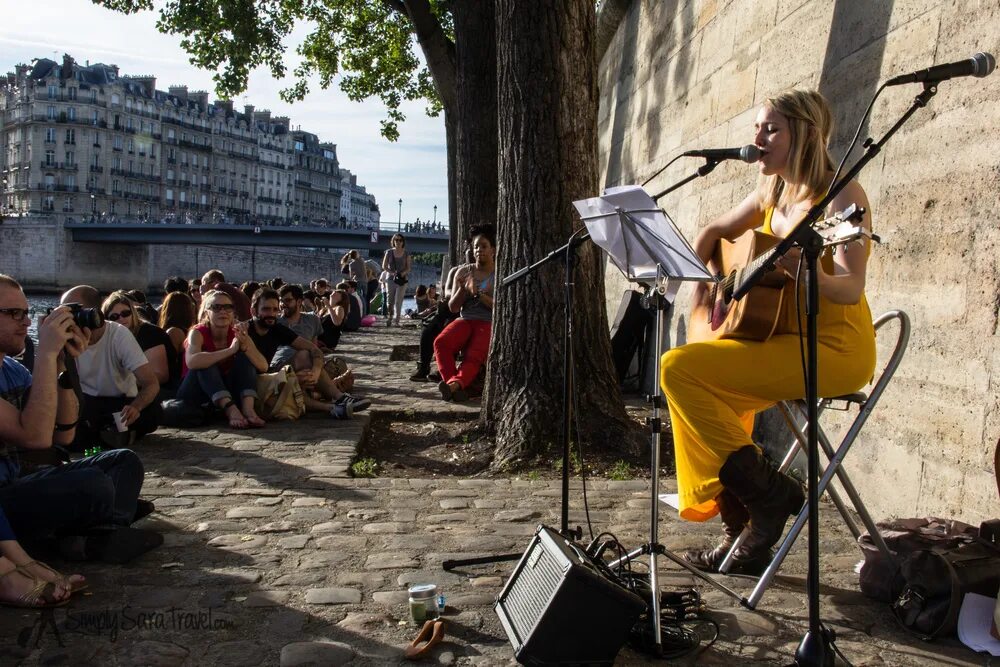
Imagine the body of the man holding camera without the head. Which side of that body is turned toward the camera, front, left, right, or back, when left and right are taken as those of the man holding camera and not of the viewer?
right

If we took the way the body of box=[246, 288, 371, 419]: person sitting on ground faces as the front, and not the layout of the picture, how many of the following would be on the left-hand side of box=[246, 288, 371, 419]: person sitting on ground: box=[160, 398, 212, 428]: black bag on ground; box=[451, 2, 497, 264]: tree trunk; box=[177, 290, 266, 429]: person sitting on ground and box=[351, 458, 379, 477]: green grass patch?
1

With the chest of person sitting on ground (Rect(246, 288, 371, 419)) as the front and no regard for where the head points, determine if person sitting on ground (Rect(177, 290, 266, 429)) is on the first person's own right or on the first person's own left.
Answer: on the first person's own right

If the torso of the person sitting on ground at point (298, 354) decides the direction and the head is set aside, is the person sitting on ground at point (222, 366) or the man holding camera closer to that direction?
the man holding camera

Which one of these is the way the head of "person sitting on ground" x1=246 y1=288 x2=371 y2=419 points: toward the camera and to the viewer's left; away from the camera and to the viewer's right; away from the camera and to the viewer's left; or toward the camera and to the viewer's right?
toward the camera and to the viewer's right

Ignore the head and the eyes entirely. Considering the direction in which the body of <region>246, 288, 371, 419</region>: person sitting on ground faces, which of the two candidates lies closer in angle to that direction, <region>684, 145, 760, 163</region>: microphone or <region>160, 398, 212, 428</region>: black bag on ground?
the microphone

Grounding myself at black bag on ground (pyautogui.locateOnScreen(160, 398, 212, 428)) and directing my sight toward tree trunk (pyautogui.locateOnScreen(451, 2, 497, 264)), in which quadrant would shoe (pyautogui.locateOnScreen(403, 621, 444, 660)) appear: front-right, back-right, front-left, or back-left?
back-right

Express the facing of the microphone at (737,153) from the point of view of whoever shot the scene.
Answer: facing to the right of the viewer

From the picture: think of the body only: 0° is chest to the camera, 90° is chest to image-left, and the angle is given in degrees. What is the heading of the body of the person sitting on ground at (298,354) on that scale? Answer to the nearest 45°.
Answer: approximately 315°

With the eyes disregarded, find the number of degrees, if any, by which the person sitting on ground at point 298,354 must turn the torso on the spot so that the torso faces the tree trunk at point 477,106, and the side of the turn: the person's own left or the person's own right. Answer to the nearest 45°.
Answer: approximately 90° to the person's own left
